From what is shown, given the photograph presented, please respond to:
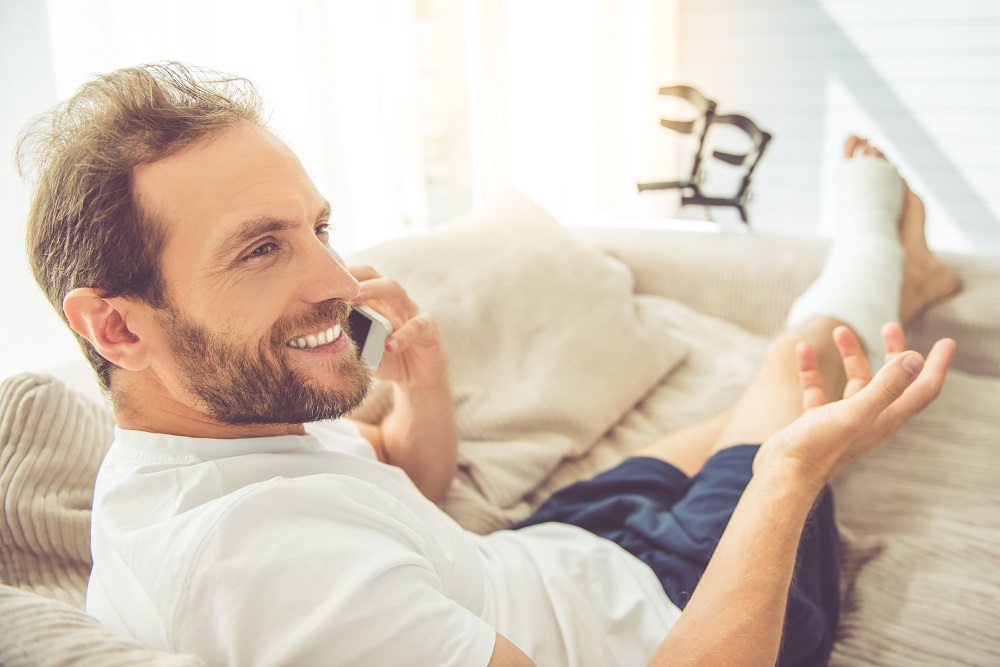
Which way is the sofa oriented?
toward the camera

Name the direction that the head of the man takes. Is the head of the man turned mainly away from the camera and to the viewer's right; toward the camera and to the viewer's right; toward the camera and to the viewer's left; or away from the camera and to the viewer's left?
toward the camera and to the viewer's right
